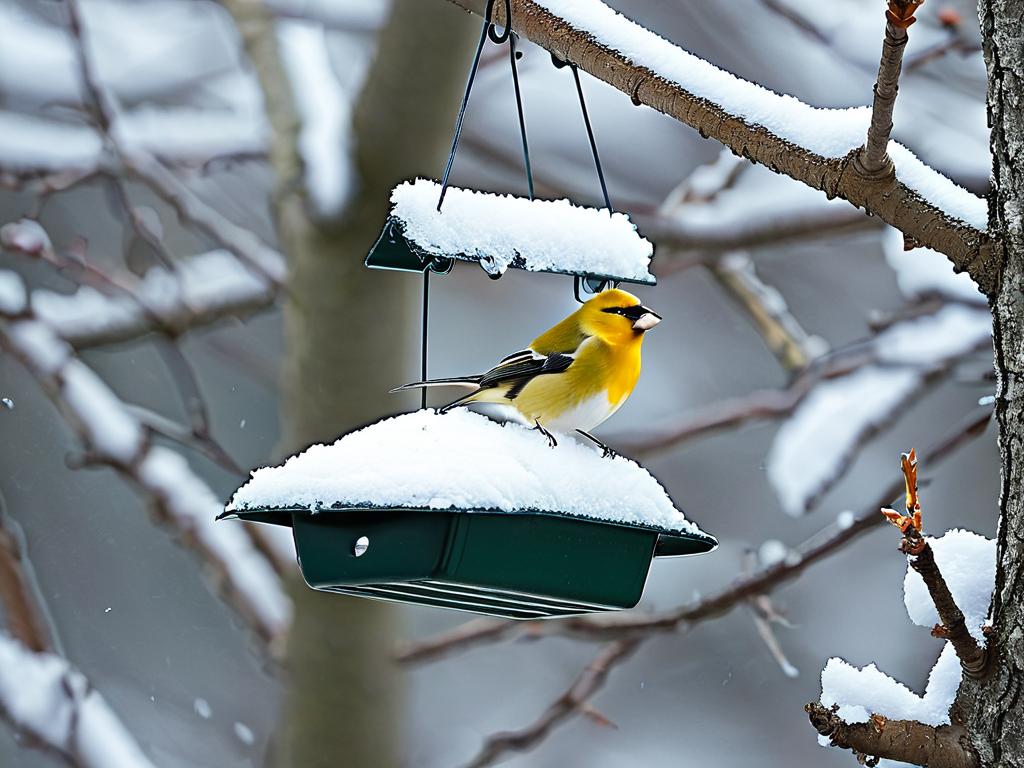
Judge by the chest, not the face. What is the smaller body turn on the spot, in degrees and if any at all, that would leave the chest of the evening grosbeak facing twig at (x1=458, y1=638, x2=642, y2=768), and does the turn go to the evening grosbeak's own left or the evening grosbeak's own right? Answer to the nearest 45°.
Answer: approximately 90° to the evening grosbeak's own left

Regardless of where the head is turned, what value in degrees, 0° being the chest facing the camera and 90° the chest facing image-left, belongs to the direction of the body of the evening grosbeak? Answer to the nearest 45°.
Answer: approximately 270°

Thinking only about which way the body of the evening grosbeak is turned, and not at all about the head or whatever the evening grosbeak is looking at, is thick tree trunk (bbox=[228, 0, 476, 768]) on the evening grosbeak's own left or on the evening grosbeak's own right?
on the evening grosbeak's own left

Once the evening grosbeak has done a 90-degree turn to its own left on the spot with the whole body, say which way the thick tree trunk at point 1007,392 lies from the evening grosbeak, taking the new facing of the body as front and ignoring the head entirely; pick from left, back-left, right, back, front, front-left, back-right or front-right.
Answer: back-right

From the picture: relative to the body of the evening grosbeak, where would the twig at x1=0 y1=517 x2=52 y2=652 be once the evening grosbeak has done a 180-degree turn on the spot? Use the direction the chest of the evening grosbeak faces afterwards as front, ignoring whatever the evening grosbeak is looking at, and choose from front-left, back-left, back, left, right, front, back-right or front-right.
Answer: front-right

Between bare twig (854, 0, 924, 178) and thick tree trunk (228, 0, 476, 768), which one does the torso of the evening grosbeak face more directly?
the bare twig
